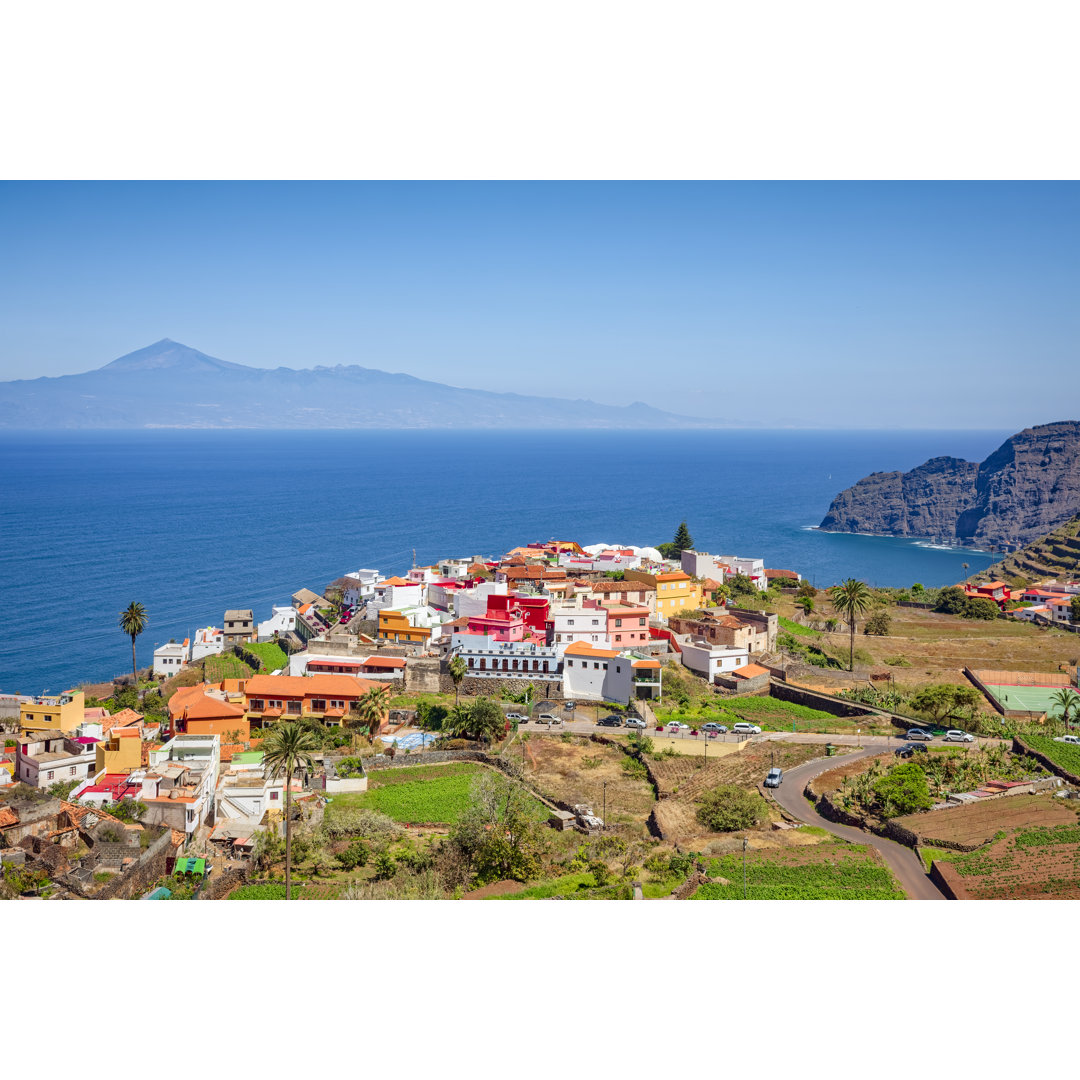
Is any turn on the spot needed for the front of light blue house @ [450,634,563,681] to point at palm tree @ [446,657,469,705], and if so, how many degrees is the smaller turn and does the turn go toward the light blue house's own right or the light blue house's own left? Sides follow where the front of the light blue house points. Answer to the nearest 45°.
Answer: approximately 90° to the light blue house's own right

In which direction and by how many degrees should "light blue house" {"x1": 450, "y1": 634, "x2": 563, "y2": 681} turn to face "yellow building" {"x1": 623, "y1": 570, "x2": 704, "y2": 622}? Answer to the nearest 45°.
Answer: approximately 135° to its left

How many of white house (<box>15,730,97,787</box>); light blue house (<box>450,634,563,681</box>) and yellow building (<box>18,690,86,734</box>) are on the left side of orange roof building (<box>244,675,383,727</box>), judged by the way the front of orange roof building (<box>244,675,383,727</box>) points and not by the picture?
1

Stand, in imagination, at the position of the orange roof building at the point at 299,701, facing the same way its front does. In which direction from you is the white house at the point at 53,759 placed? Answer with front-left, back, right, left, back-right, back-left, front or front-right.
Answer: front-right

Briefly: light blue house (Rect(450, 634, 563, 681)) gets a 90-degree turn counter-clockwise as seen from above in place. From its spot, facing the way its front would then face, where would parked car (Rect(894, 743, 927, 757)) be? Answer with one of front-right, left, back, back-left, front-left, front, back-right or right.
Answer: front-right

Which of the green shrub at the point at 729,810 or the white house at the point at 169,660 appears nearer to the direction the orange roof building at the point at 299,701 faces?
the green shrub

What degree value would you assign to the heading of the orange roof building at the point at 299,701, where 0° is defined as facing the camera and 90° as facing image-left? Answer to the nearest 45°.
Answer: approximately 0°

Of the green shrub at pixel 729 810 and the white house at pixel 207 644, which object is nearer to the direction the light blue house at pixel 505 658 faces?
the green shrub

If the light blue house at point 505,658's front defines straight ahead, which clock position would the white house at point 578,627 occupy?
the white house at point 578,627 is roughly at 8 o'clock from the light blue house at point 505,658.

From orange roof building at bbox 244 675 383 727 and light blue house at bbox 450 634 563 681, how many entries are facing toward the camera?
2

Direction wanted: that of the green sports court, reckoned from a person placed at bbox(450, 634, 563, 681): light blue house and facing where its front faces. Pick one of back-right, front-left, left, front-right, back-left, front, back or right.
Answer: left

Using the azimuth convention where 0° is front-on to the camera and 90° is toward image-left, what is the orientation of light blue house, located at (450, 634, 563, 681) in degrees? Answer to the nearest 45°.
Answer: approximately 0°

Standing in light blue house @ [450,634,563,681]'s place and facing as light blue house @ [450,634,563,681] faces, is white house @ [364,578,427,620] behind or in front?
behind

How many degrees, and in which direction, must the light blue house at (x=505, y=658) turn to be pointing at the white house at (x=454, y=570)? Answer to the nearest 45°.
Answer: approximately 180°

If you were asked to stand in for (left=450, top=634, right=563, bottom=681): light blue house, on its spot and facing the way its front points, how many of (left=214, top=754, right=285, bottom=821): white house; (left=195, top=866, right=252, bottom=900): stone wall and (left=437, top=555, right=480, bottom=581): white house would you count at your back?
1
